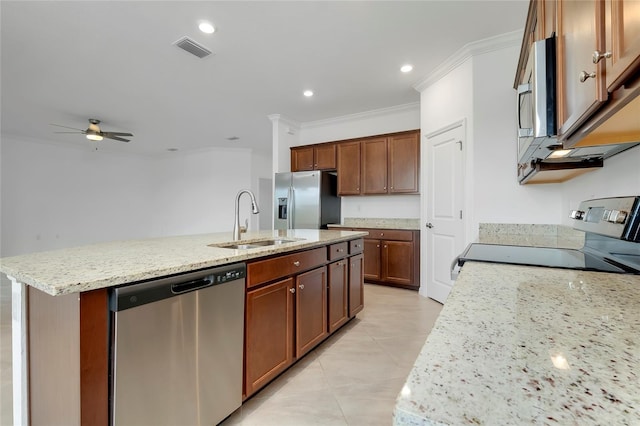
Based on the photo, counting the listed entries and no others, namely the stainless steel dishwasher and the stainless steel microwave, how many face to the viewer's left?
1

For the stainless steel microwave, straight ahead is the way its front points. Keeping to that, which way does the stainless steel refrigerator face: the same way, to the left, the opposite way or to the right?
to the left

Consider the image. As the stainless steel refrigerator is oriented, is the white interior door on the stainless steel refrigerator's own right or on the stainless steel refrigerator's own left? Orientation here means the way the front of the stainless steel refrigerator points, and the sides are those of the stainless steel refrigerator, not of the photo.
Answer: on the stainless steel refrigerator's own left

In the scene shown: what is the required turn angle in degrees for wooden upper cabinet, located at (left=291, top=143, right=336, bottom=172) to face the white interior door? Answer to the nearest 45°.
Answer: approximately 90° to its left

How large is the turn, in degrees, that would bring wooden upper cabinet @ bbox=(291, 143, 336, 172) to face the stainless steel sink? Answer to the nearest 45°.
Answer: approximately 45° to its left

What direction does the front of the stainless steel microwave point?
to the viewer's left
